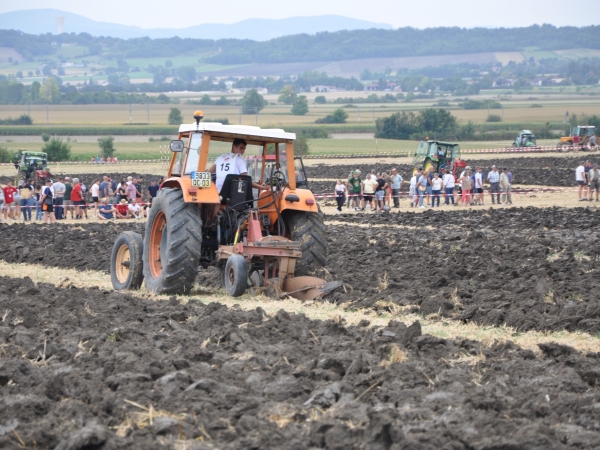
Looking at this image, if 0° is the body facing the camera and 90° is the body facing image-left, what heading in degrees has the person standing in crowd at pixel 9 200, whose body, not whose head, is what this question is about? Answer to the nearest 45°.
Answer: approximately 0°

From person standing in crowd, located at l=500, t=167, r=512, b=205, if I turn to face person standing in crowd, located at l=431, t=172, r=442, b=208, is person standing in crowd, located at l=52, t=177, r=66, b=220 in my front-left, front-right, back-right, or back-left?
front-left

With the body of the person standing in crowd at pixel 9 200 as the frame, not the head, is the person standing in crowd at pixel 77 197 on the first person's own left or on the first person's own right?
on the first person's own left

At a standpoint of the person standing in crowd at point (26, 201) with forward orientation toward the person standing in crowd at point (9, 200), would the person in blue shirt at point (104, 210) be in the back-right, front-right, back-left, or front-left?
back-left

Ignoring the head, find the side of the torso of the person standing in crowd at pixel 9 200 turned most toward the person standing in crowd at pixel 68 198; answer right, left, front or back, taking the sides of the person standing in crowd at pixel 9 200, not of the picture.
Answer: left

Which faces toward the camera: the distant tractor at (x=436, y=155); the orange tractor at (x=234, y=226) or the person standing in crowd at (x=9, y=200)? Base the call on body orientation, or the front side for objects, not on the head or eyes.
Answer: the person standing in crowd

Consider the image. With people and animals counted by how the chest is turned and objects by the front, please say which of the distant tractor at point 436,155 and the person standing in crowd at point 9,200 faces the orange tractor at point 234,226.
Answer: the person standing in crowd

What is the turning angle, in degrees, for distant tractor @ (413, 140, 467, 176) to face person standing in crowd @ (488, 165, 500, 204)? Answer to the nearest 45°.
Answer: approximately 135° to its left

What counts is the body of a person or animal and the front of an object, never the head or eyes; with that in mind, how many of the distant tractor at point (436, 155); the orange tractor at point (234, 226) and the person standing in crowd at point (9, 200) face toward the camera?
1

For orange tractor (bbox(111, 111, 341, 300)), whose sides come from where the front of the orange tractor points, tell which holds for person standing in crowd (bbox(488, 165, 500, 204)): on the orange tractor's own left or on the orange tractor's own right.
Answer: on the orange tractor's own right

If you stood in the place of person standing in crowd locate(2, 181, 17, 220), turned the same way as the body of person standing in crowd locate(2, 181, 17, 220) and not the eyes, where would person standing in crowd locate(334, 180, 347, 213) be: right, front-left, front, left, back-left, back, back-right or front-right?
left
